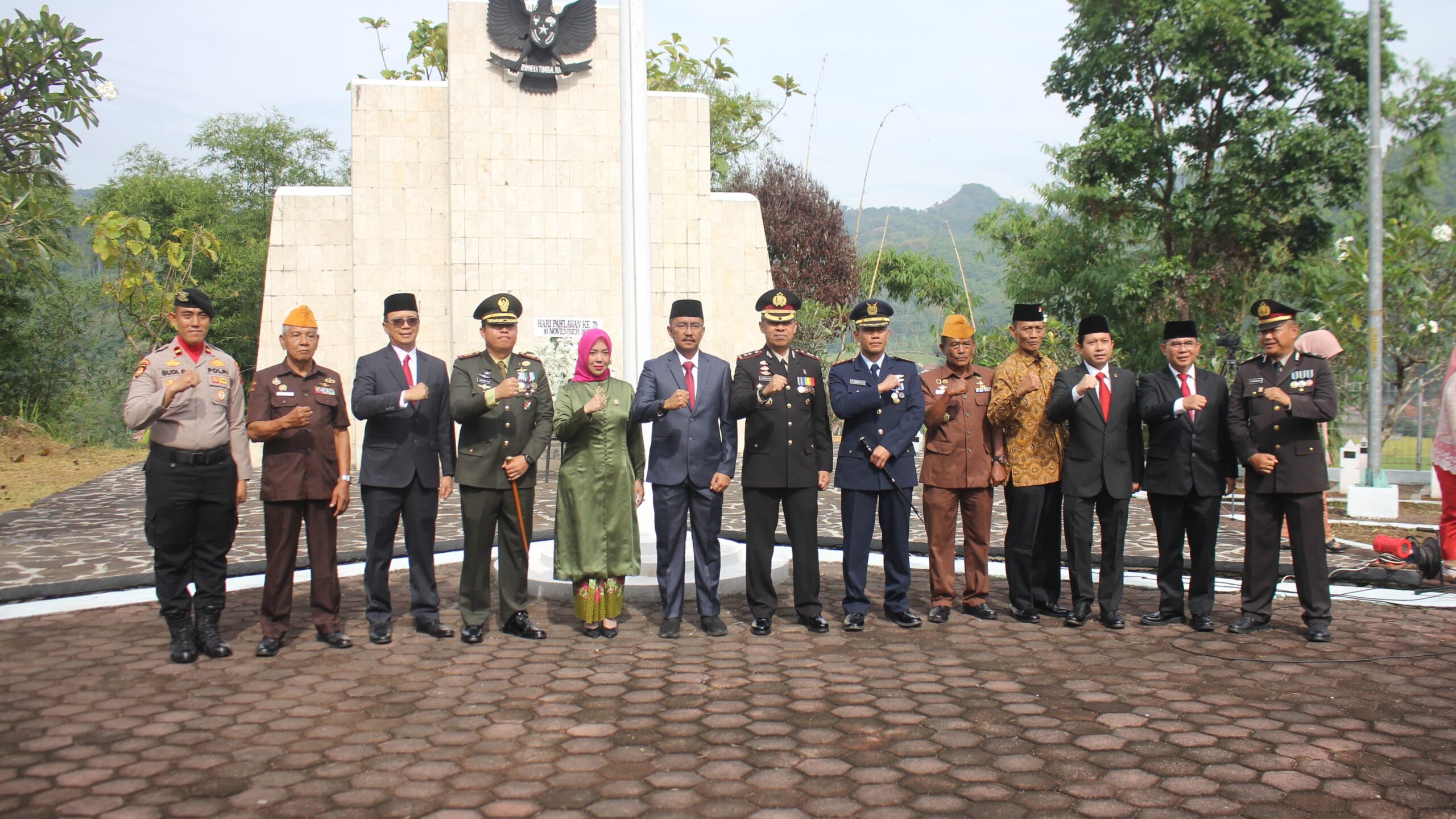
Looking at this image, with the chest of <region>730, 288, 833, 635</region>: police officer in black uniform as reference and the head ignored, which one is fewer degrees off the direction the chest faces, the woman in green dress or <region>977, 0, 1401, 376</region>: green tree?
the woman in green dress

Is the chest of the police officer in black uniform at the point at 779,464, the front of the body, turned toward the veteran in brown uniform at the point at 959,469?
no

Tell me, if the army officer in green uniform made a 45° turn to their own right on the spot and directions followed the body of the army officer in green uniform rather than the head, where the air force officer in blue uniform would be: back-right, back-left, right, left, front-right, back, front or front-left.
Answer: back-left

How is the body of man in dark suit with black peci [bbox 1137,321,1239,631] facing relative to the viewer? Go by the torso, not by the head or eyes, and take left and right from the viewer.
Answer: facing the viewer

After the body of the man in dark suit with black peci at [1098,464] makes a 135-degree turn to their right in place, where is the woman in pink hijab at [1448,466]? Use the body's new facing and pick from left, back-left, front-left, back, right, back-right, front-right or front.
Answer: right

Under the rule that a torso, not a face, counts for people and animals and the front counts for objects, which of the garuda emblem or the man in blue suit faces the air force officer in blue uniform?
the garuda emblem

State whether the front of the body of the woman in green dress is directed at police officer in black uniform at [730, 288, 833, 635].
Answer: no

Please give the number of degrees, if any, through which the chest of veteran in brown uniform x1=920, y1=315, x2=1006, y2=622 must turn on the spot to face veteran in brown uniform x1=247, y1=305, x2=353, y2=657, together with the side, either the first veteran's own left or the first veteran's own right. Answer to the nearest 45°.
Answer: approximately 90° to the first veteran's own right

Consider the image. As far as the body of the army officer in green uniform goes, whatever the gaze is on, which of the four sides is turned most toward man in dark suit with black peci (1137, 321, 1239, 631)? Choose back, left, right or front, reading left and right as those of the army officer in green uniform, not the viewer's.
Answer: left

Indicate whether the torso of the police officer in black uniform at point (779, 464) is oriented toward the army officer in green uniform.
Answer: no

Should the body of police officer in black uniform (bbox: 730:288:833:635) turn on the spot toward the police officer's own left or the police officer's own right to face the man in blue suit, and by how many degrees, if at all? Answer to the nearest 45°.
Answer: approximately 90° to the police officer's own right

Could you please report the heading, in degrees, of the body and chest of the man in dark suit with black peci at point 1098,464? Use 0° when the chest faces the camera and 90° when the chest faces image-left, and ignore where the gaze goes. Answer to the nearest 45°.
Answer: approximately 0°

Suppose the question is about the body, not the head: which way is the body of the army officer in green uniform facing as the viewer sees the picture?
toward the camera

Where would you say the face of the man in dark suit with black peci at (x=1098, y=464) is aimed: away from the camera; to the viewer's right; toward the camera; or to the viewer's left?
toward the camera

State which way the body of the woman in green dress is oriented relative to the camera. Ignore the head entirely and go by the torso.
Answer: toward the camera

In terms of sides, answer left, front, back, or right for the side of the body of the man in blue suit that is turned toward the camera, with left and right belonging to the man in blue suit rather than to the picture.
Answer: front

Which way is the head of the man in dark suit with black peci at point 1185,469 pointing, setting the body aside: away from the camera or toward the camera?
toward the camera

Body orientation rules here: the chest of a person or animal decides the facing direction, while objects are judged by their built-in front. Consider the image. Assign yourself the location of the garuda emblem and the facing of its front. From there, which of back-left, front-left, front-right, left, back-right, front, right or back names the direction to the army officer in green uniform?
front

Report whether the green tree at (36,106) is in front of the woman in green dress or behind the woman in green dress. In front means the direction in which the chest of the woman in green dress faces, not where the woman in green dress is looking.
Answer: behind
